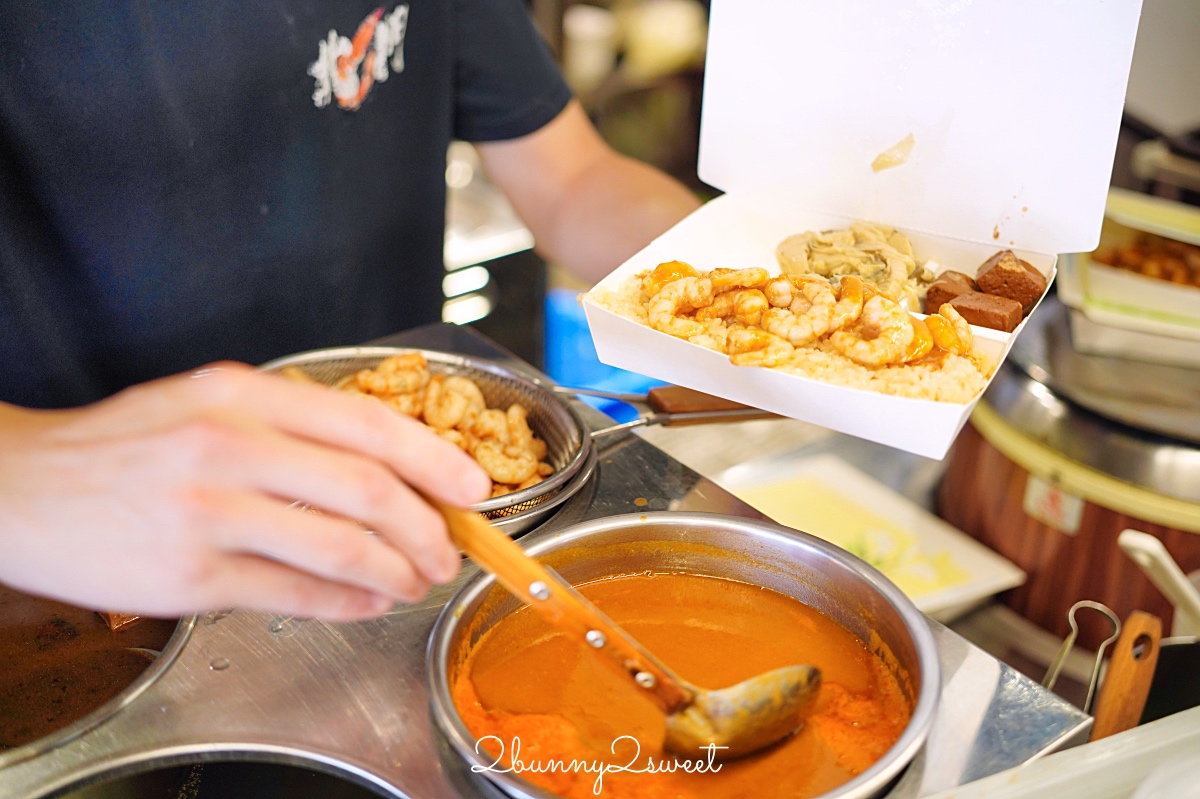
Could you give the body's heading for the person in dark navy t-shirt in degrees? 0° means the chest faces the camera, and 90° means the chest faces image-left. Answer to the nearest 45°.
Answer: approximately 315°

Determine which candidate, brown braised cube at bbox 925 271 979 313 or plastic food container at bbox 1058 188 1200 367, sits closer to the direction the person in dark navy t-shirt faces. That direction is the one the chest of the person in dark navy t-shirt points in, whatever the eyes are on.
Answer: the brown braised cube

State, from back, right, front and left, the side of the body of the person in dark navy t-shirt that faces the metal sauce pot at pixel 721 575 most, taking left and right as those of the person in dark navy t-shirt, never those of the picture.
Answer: front

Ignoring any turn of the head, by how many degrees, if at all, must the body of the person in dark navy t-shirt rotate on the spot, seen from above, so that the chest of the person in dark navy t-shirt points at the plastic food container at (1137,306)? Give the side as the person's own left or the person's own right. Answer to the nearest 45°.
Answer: approximately 45° to the person's own left
